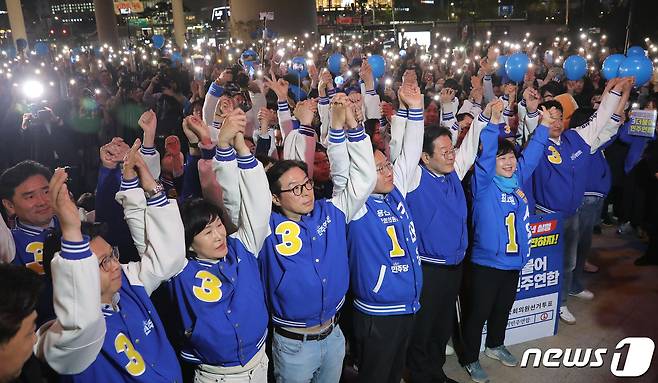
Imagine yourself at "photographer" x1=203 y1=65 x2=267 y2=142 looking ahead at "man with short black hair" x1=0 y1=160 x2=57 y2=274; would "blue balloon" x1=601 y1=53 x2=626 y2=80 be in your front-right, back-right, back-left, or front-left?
back-left

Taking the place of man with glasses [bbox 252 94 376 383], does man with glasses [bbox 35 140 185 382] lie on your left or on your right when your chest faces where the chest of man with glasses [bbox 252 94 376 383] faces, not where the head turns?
on your right

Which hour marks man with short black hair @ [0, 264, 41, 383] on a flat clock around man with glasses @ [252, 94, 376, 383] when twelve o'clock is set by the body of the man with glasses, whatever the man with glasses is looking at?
The man with short black hair is roughly at 3 o'clock from the man with glasses.

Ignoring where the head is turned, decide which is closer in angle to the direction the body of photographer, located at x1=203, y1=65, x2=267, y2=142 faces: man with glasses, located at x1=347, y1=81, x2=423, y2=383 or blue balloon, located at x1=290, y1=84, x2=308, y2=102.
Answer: the man with glasses

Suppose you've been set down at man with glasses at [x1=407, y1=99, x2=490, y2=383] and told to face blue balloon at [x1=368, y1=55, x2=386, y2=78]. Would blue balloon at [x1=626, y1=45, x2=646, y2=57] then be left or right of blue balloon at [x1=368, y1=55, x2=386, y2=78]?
right

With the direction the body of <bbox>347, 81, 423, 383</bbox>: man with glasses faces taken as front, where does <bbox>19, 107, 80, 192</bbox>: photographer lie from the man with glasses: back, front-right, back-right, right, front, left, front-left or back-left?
back

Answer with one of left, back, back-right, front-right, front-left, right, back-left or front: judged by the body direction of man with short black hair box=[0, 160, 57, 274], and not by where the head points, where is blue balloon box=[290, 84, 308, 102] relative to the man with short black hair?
left

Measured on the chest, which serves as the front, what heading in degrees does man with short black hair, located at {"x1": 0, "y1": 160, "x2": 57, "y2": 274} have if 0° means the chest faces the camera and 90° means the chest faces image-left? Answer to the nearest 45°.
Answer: approximately 315°

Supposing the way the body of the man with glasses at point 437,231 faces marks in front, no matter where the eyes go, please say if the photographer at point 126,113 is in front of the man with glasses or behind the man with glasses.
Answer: behind

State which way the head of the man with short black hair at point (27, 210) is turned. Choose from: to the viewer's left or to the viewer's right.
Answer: to the viewer's right
